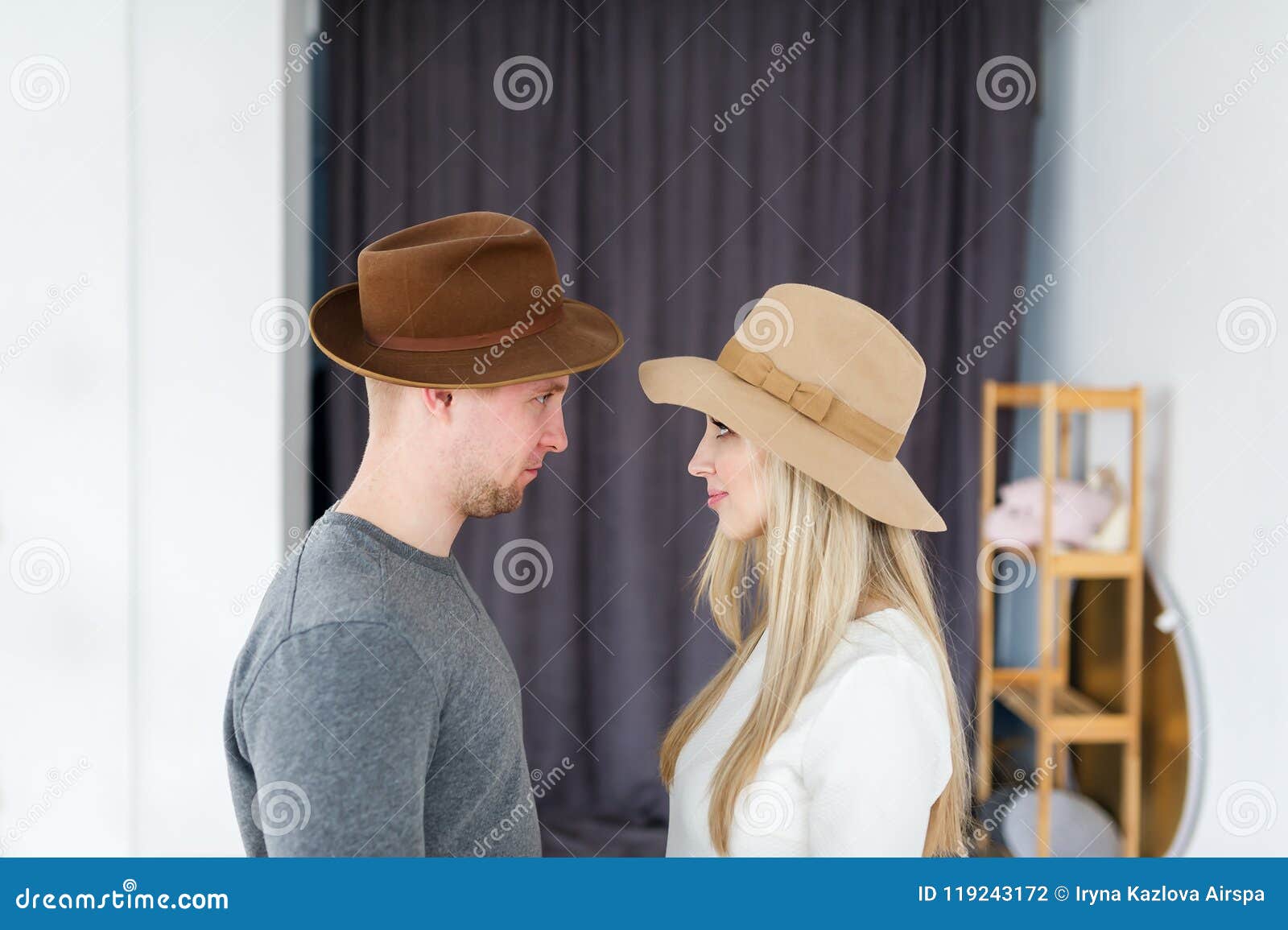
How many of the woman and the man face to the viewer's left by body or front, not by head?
1

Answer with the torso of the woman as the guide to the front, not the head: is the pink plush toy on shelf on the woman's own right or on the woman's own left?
on the woman's own right

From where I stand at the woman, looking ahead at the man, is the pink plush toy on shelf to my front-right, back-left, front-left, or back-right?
back-right

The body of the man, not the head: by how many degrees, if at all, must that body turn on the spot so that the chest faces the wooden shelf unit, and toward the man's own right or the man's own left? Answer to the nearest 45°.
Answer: approximately 45° to the man's own left

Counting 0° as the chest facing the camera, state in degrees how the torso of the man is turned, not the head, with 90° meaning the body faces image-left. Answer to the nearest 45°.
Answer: approximately 270°

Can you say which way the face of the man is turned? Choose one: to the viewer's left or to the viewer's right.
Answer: to the viewer's right

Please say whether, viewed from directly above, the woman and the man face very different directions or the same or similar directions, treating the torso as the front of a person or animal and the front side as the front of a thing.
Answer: very different directions

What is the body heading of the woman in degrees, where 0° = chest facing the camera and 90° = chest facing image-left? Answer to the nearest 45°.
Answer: approximately 90°

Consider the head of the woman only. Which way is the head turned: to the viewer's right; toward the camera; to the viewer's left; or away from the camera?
to the viewer's left
